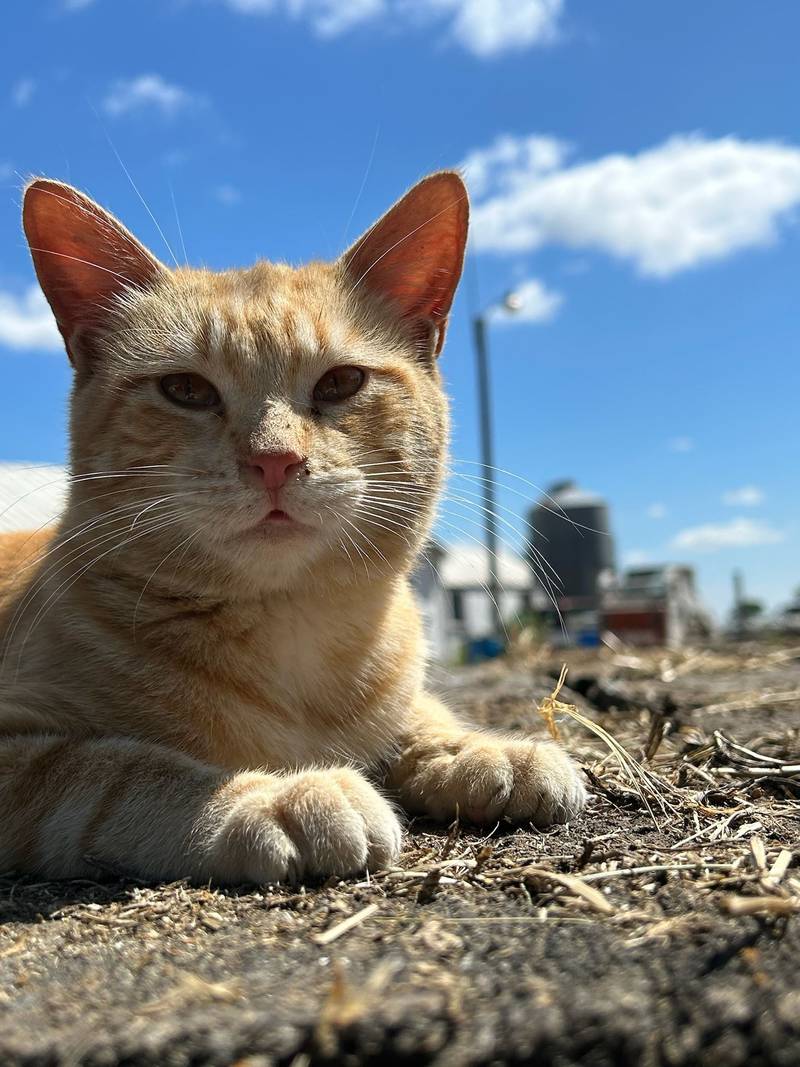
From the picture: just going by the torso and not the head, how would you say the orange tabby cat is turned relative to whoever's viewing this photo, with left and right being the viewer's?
facing the viewer and to the right of the viewer
